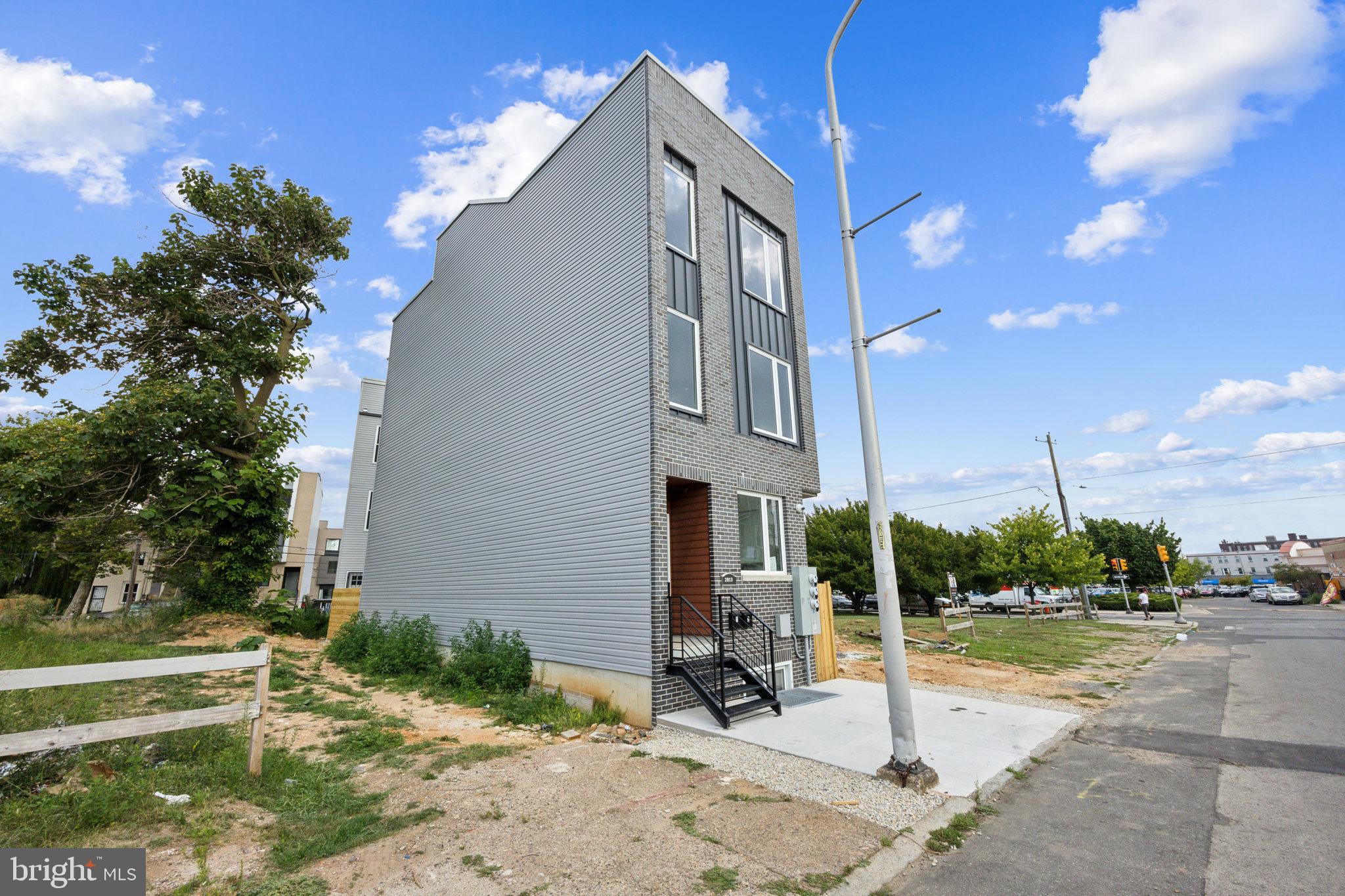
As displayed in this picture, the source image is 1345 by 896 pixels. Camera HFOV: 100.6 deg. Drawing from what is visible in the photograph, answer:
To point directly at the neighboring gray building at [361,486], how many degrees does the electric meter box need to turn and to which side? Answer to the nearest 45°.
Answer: approximately 180°

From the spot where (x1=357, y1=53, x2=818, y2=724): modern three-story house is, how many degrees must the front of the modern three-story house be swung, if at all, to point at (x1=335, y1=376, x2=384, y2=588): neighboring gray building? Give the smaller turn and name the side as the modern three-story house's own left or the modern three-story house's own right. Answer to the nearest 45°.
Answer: approximately 180°

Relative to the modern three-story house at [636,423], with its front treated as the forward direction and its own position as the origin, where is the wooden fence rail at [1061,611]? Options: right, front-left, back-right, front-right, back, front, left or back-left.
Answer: left

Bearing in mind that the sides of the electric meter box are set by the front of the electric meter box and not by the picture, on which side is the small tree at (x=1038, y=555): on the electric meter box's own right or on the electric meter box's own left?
on the electric meter box's own left

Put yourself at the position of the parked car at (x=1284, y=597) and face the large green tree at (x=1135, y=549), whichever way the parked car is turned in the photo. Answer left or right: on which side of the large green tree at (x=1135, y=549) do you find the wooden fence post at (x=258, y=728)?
left

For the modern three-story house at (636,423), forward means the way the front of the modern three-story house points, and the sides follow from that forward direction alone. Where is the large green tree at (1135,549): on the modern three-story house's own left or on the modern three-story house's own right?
on the modern three-story house's own left

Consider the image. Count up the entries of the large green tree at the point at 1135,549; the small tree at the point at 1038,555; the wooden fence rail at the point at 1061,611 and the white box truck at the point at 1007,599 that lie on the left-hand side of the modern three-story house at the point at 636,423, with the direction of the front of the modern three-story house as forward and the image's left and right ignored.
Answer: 4

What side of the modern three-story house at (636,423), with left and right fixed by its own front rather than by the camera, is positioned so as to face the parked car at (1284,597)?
left

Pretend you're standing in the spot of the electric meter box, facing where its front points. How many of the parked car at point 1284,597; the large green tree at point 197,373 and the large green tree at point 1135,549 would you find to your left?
2

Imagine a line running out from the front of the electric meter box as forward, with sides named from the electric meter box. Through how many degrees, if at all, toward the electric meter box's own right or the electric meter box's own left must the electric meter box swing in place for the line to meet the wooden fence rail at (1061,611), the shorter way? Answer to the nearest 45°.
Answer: approximately 90° to the electric meter box's own left

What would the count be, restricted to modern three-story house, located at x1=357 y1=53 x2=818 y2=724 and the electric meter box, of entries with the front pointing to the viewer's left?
0

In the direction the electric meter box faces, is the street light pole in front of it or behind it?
in front
